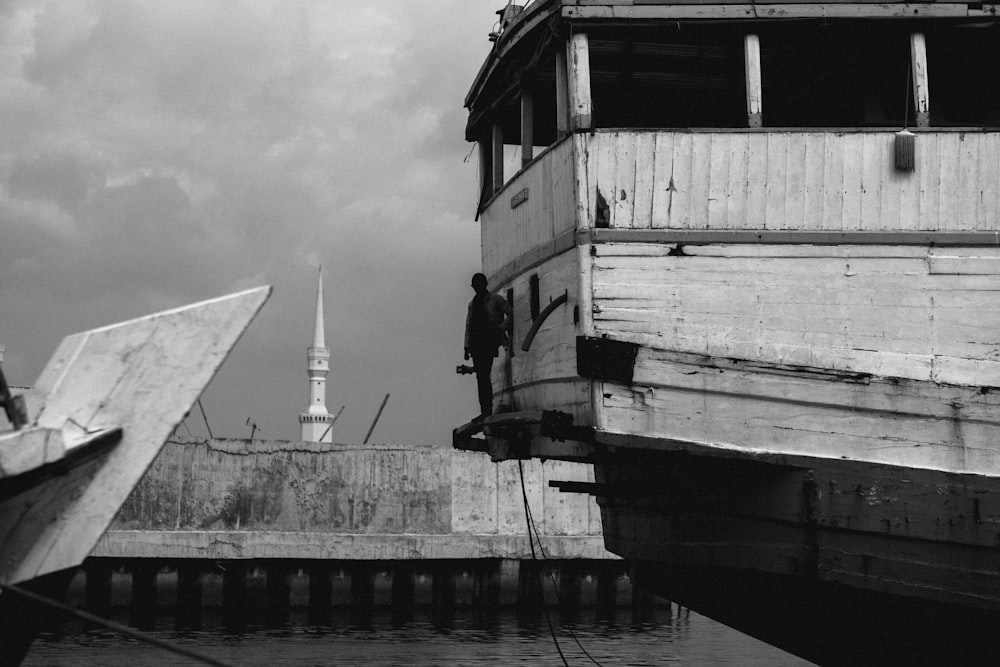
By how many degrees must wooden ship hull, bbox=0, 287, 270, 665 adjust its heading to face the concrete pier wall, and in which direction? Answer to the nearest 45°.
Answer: approximately 90° to its left

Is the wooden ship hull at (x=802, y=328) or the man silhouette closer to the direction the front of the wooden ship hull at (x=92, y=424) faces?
the wooden ship hull

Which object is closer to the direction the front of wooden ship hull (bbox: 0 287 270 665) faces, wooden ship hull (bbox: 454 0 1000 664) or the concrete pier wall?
the wooden ship hull

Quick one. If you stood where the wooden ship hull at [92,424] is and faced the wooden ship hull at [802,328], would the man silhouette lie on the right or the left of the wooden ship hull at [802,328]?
left

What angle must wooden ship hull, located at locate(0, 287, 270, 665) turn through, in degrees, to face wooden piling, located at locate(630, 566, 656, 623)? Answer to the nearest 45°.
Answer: approximately 45° to its left

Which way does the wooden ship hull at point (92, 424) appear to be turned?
to the viewer's right

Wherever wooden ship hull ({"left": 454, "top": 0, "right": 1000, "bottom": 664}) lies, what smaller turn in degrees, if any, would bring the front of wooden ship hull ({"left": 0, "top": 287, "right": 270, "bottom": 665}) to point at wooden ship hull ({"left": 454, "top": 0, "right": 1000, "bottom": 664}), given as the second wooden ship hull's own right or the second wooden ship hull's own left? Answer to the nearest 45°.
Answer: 0° — it already faces it
